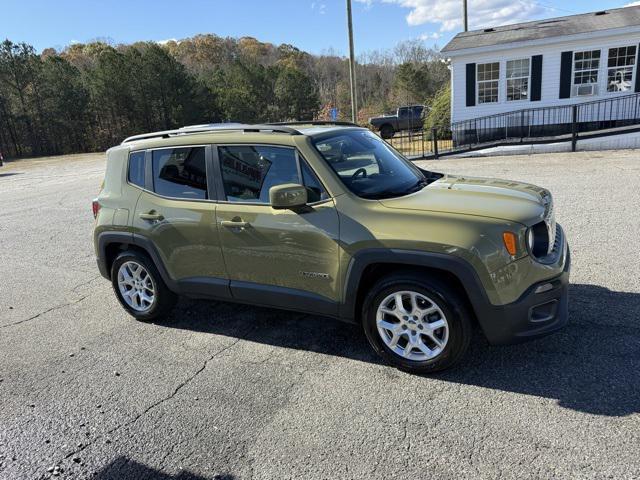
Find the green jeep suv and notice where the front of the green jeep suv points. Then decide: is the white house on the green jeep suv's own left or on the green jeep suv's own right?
on the green jeep suv's own left

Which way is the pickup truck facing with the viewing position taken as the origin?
facing to the right of the viewer

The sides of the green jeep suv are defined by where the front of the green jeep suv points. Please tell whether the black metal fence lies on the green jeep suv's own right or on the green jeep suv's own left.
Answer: on the green jeep suv's own left

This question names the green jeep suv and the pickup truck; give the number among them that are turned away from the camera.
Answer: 0

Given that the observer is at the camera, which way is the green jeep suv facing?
facing the viewer and to the right of the viewer

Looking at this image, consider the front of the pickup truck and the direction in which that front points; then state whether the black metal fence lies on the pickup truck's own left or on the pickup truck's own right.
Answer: on the pickup truck's own left

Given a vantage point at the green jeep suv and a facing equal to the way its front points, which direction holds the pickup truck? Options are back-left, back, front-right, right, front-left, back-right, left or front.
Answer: back-left
